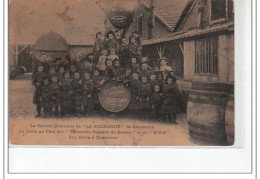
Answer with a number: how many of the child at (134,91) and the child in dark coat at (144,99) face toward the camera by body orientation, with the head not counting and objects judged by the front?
2

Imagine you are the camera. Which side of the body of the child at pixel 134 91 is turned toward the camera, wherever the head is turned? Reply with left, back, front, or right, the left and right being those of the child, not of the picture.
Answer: front

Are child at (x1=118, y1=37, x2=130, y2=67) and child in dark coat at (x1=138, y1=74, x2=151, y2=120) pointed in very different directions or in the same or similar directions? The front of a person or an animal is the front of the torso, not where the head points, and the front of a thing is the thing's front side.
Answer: same or similar directions
